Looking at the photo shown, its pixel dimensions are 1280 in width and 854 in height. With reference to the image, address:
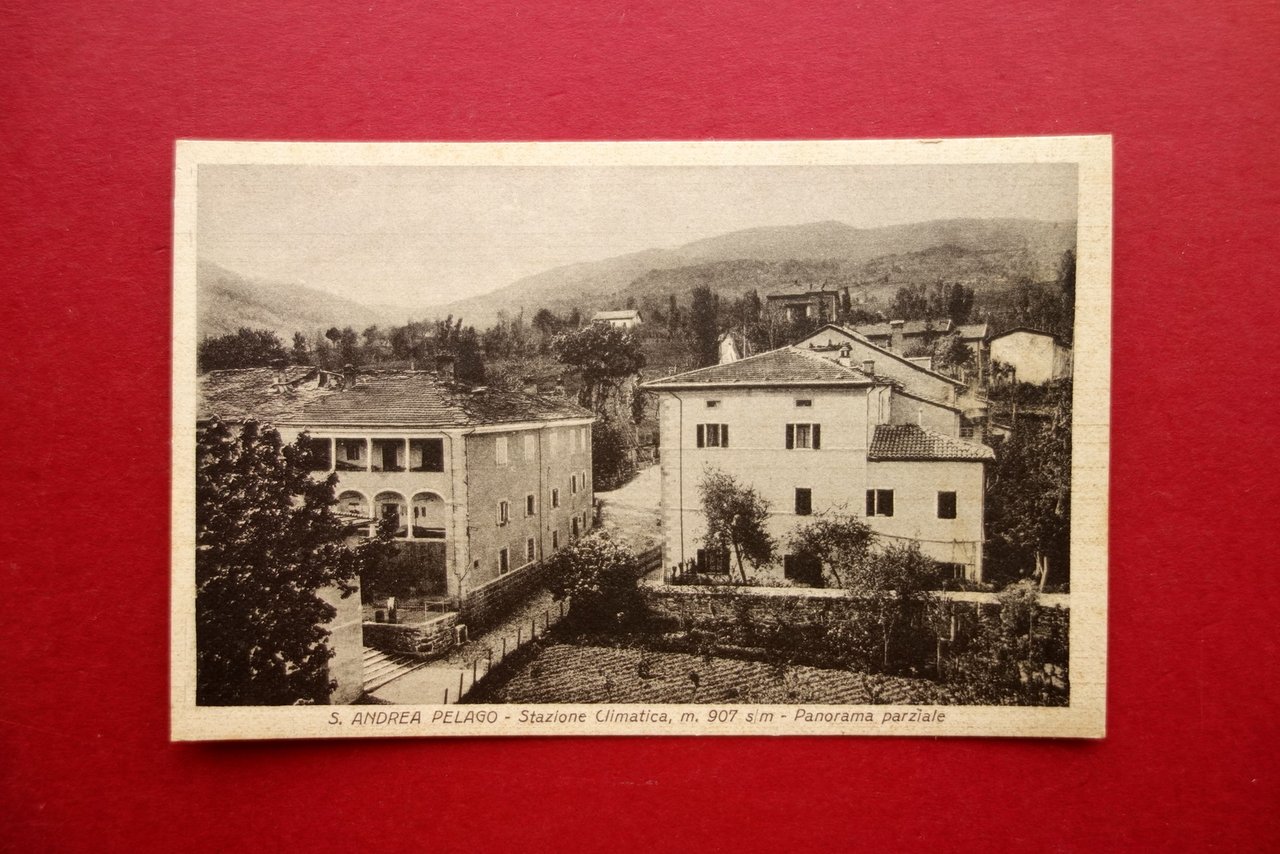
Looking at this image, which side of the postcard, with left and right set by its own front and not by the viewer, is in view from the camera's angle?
front
